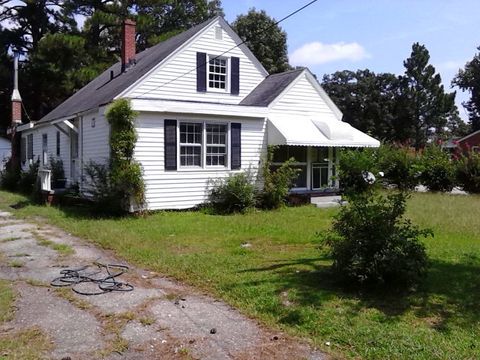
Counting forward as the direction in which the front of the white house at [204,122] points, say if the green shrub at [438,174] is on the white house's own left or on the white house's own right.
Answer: on the white house's own left

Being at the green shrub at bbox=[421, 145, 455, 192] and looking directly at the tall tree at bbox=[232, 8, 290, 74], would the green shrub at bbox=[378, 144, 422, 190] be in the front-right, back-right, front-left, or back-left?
front-left

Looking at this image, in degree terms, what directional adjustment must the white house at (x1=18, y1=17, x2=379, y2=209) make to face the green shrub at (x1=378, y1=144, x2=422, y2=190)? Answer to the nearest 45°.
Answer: approximately 90° to its left

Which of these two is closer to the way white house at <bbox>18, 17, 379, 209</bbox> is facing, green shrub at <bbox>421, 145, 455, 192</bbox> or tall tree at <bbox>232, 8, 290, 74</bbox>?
the green shrub

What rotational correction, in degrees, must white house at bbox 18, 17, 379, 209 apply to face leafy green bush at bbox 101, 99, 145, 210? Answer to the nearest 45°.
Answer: approximately 90° to its right

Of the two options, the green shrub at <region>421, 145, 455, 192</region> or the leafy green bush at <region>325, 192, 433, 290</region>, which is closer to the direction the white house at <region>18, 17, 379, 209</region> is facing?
the leafy green bush

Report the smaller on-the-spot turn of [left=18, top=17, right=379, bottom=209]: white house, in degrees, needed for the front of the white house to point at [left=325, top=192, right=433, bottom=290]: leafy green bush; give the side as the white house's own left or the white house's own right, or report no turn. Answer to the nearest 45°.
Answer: approximately 45° to the white house's own right

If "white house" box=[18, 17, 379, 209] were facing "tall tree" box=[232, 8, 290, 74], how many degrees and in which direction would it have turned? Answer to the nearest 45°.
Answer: approximately 135° to its left

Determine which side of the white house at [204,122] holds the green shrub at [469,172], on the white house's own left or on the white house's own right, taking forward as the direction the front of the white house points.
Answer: on the white house's own left

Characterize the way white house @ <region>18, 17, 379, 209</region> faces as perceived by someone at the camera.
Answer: facing the viewer and to the right of the viewer
